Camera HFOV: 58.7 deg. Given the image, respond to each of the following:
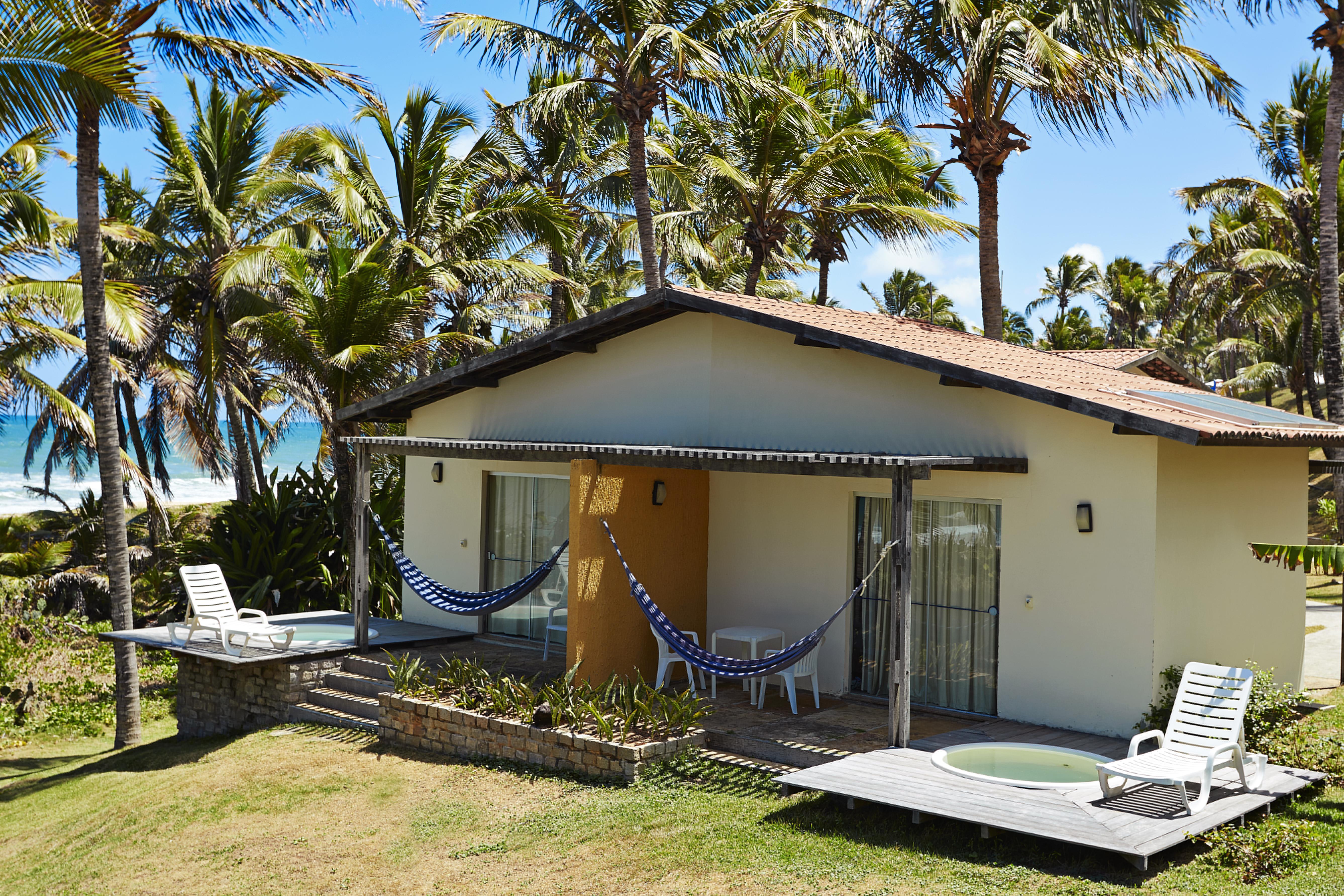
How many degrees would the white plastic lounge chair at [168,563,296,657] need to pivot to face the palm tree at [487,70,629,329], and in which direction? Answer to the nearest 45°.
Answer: approximately 90° to its left

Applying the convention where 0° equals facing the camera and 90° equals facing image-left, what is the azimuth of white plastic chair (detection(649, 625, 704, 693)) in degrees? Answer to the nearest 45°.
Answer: approximately 315°

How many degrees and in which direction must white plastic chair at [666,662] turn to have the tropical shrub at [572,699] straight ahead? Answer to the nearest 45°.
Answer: approximately 90° to its right

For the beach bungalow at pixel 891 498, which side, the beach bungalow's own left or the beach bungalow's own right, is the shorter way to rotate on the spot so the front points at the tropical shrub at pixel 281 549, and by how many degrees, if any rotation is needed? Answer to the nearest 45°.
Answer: approximately 90° to the beach bungalow's own right

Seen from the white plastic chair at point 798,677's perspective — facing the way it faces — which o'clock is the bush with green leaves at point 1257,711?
The bush with green leaves is roughly at 5 o'clock from the white plastic chair.

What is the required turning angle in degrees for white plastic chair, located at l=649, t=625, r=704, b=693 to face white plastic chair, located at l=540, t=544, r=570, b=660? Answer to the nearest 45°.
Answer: approximately 180°

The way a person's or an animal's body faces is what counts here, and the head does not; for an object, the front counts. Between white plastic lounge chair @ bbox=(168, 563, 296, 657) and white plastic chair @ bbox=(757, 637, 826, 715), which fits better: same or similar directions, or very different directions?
very different directions

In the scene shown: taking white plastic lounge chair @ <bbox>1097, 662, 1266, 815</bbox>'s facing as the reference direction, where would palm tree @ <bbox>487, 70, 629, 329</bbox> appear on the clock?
The palm tree is roughly at 3 o'clock from the white plastic lounge chair.

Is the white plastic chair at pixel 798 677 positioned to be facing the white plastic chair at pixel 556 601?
yes

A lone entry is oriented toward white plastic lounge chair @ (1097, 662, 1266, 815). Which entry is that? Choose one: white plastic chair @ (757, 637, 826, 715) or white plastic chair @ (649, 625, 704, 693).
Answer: white plastic chair @ (649, 625, 704, 693)

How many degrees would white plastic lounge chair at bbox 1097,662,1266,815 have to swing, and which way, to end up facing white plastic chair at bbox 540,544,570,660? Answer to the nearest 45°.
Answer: approximately 90° to its right

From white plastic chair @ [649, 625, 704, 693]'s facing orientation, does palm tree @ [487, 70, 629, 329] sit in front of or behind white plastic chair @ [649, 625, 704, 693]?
behind
